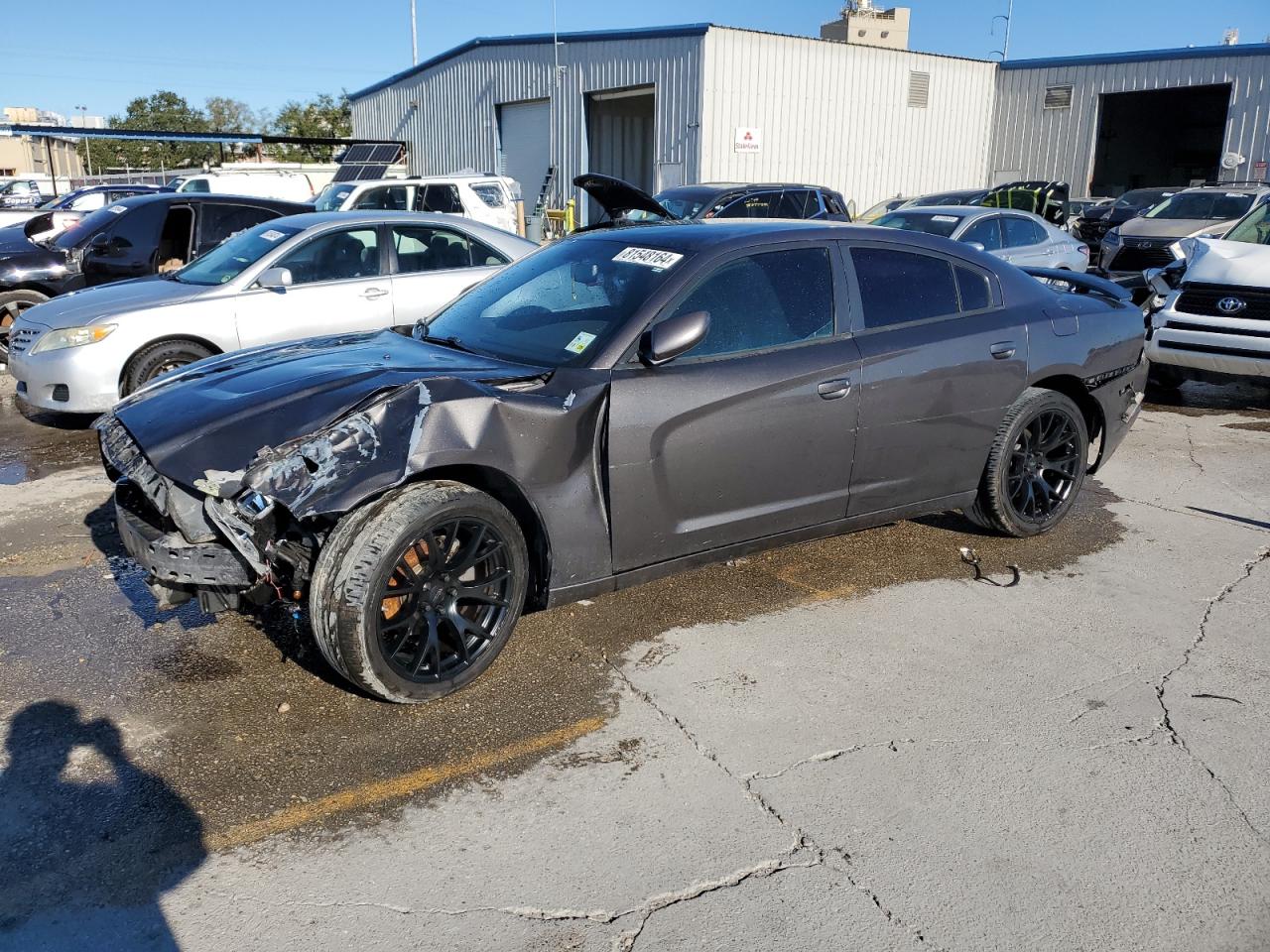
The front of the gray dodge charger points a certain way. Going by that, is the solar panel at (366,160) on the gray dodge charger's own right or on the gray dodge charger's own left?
on the gray dodge charger's own right

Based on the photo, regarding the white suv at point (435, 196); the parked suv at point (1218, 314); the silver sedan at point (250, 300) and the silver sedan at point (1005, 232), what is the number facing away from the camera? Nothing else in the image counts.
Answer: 0

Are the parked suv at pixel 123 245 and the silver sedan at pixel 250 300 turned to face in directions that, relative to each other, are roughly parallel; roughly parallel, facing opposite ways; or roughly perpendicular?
roughly parallel

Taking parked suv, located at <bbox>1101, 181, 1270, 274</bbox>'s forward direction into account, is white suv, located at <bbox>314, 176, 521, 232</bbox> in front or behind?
in front

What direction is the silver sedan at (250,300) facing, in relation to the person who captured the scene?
facing the viewer and to the left of the viewer

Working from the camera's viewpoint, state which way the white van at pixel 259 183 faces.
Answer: facing to the left of the viewer

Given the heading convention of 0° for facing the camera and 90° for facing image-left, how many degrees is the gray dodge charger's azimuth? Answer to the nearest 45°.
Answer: approximately 45°

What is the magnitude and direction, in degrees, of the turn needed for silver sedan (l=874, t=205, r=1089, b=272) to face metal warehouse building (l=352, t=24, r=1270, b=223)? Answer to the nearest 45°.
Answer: approximately 135° to its right

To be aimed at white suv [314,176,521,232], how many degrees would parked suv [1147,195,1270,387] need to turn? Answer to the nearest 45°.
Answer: approximately 45° to its right

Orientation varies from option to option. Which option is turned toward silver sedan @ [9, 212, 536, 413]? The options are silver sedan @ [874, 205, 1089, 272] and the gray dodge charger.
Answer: silver sedan @ [874, 205, 1089, 272]

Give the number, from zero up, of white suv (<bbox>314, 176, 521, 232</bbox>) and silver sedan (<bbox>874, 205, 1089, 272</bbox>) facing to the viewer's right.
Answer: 0

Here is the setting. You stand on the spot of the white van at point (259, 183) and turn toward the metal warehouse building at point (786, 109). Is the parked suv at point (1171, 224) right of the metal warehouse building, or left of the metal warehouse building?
right

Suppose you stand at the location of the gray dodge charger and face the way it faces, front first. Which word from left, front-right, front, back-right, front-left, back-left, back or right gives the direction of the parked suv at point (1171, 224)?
back
